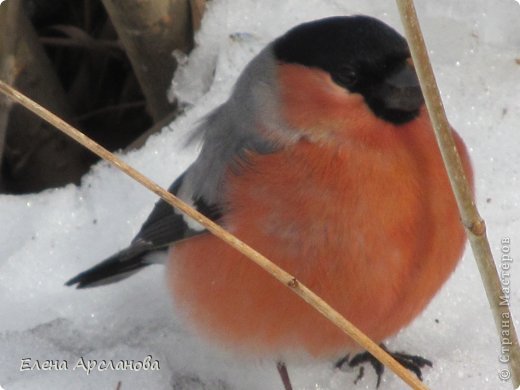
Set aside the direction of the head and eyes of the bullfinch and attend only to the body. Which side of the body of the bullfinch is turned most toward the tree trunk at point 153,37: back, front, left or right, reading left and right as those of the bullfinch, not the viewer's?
back

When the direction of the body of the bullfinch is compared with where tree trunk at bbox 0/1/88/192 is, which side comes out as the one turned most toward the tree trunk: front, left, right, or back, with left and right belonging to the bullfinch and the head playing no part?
back

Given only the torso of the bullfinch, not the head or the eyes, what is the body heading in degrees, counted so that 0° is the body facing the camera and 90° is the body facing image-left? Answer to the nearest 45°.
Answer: approximately 315°
